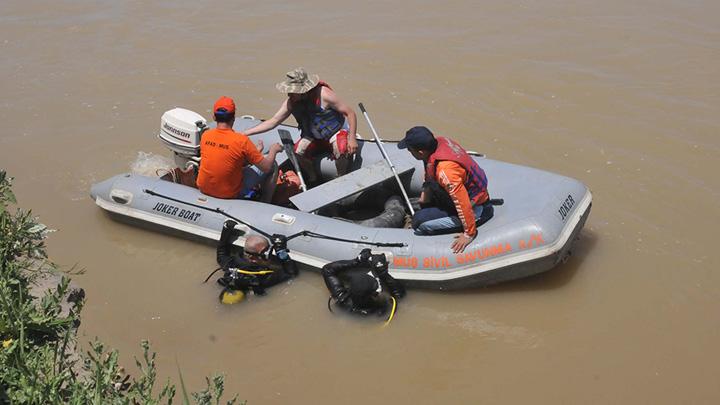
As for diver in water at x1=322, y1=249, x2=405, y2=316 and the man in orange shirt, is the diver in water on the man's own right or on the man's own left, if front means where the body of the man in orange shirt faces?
on the man's own right

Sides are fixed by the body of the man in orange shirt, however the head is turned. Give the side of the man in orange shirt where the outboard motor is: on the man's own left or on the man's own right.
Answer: on the man's own left

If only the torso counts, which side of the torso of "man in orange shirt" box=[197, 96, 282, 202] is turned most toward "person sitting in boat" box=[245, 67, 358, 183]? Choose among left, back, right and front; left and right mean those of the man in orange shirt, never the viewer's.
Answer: front

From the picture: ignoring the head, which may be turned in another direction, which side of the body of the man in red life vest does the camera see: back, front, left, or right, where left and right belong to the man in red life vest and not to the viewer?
left

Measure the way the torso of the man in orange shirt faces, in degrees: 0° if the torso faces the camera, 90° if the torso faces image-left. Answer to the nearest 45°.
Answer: approximately 225°

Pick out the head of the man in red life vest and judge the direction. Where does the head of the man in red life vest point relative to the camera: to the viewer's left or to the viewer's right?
to the viewer's left

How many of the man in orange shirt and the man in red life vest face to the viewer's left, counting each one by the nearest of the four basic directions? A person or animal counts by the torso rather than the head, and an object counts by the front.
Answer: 1

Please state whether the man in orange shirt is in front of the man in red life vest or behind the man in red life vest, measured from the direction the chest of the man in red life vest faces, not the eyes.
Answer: in front

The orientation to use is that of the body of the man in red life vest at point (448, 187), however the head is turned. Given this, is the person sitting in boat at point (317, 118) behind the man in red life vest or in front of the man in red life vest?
in front

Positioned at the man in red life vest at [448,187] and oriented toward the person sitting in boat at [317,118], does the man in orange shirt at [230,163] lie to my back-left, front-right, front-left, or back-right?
front-left

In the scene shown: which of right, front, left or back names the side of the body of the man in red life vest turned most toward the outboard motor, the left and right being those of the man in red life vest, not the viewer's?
front
